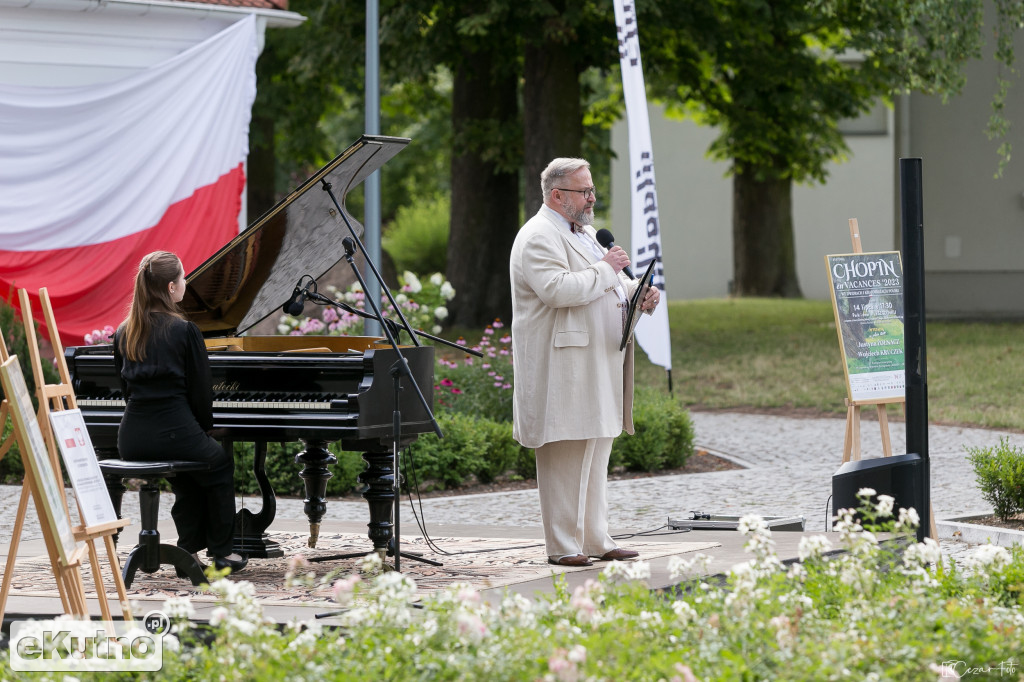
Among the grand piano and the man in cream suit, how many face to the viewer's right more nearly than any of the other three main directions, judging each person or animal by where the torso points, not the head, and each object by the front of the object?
1

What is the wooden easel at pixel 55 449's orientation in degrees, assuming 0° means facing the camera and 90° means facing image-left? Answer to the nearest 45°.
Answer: approximately 315°

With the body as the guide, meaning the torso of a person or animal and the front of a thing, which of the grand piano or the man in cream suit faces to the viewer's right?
the man in cream suit

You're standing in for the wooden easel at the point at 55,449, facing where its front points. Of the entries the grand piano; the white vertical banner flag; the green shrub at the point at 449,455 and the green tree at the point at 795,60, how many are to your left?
4

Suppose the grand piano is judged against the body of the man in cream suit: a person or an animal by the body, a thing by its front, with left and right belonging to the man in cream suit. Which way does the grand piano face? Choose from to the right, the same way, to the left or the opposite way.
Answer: to the right

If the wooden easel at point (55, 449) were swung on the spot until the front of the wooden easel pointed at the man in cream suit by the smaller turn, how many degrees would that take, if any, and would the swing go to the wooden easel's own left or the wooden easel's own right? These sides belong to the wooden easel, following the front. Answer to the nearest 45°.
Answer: approximately 45° to the wooden easel's own left

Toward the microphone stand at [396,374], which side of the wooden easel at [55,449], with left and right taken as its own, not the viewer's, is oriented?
left

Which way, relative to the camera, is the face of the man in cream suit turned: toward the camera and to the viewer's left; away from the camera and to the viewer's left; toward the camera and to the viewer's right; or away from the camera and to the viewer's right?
toward the camera and to the viewer's right

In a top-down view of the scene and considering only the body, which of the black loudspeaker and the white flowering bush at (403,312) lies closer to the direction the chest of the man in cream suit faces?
the black loudspeaker

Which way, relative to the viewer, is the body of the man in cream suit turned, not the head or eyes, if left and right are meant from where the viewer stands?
facing to the right of the viewer

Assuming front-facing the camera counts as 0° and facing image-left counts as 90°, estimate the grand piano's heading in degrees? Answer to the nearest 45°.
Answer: approximately 0°
